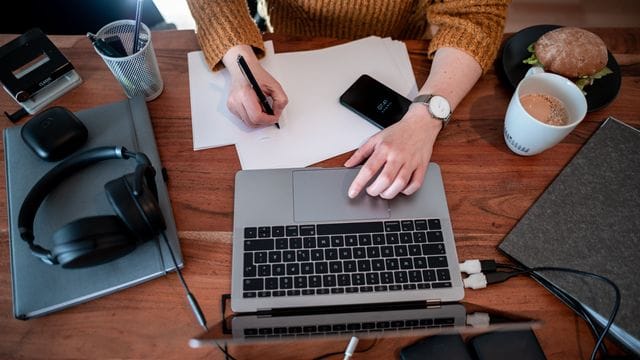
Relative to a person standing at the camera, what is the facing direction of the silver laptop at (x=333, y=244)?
facing away from the viewer
